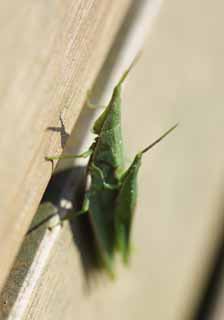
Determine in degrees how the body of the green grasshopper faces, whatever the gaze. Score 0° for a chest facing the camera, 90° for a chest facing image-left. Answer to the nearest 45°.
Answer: approximately 180°
